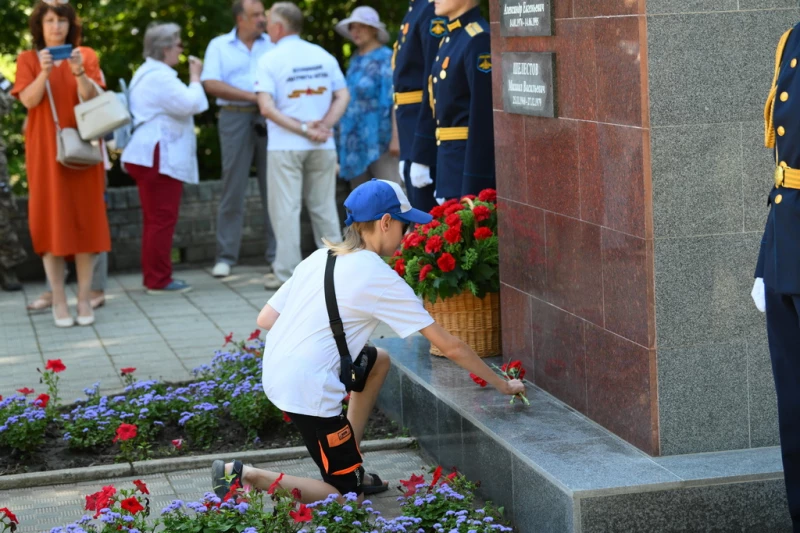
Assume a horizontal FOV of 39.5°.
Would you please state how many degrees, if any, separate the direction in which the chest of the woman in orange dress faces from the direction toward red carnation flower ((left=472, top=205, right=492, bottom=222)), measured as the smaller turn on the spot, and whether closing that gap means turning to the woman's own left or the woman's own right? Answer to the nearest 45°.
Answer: approximately 45° to the woman's own left

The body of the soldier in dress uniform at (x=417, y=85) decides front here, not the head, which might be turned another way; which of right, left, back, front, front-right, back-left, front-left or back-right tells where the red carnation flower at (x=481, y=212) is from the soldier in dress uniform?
front-left

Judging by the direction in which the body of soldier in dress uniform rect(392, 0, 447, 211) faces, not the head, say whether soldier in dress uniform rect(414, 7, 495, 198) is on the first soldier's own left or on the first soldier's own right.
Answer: on the first soldier's own left

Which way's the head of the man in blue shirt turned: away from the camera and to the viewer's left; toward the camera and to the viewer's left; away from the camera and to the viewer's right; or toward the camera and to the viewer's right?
toward the camera and to the viewer's right

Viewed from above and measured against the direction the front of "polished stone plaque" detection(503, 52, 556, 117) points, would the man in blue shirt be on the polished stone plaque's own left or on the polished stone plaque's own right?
on the polished stone plaque's own right

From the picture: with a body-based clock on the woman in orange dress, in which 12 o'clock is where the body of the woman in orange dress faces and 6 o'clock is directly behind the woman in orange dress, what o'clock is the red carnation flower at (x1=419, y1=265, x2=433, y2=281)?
The red carnation flower is roughly at 11 o'clock from the woman in orange dress.

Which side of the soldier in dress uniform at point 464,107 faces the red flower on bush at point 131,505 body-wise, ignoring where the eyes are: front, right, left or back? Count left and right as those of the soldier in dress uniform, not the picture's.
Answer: front
